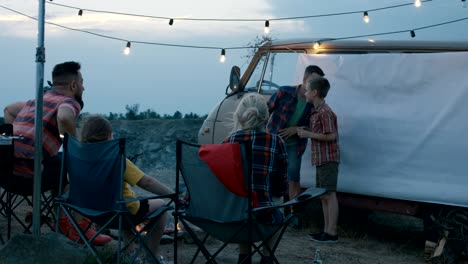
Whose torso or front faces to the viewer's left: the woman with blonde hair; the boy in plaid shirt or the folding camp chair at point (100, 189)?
the boy in plaid shirt

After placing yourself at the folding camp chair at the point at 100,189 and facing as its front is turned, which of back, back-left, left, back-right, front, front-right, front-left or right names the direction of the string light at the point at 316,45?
front

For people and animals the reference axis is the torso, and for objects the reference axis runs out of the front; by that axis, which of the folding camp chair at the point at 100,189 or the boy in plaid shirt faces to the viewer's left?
the boy in plaid shirt

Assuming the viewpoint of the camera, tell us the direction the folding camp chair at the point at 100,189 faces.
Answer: facing away from the viewer and to the right of the viewer

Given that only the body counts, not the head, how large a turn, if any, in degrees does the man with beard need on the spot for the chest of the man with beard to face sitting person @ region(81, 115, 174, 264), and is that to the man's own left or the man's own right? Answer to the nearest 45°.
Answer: approximately 90° to the man's own right

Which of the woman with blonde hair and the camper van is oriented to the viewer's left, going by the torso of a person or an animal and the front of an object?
the camper van

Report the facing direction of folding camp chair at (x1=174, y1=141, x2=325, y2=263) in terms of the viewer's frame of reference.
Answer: facing away from the viewer and to the right of the viewer

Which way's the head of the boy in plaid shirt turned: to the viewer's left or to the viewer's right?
to the viewer's left

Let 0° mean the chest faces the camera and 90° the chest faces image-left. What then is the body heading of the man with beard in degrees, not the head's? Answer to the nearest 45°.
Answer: approximately 225°

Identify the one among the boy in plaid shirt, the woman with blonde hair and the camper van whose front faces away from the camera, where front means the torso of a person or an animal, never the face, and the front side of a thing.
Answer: the woman with blonde hair

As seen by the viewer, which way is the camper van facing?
to the viewer's left

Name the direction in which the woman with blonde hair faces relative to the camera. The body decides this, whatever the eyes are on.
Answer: away from the camera

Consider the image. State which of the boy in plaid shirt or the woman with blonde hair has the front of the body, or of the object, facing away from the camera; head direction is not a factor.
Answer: the woman with blonde hair

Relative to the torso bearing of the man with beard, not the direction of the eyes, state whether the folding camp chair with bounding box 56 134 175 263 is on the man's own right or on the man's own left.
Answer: on the man's own right

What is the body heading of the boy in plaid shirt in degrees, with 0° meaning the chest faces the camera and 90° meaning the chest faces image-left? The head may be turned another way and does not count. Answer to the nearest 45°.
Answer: approximately 90°

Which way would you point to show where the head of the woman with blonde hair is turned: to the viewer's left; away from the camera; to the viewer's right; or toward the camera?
away from the camera

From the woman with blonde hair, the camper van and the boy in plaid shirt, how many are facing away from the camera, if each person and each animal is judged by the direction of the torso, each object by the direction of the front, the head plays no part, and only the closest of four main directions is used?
1
